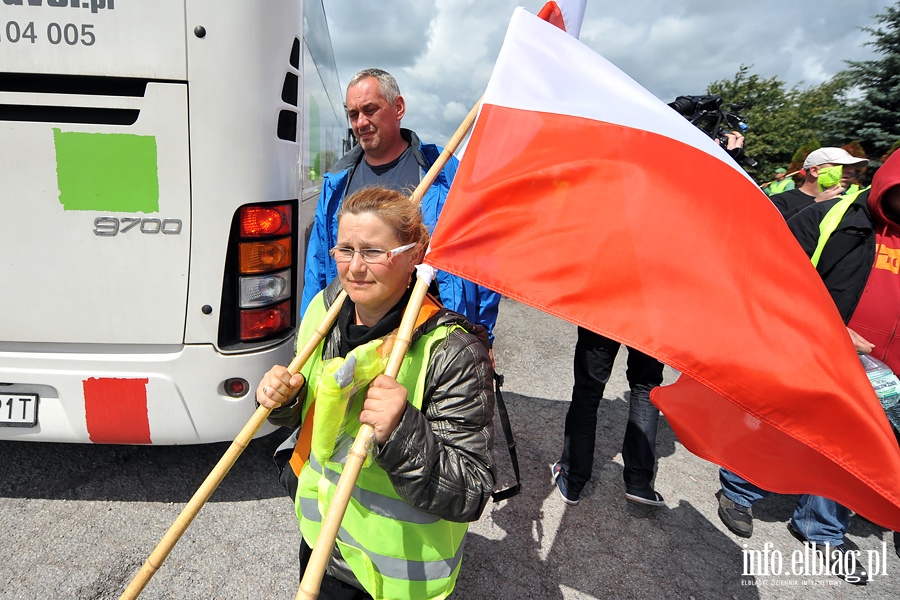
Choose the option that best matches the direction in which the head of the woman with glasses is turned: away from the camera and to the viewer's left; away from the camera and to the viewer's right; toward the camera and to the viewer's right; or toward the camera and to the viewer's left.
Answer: toward the camera and to the viewer's left

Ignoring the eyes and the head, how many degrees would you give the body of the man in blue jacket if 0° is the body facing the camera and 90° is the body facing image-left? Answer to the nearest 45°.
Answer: approximately 45°

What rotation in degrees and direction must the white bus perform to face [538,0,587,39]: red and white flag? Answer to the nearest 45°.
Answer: approximately 135° to its right

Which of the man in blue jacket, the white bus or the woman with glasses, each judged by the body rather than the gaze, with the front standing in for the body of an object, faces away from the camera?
the white bus

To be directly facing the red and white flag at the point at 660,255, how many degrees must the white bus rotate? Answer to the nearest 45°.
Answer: approximately 135° to its right

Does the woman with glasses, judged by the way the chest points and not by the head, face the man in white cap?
no

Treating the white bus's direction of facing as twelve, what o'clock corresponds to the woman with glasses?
The woman with glasses is roughly at 5 o'clock from the white bus.

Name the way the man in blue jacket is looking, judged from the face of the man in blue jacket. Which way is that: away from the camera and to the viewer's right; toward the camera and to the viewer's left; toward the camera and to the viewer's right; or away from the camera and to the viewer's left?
toward the camera and to the viewer's left

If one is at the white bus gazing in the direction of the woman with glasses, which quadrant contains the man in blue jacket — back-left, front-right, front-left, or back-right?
front-left

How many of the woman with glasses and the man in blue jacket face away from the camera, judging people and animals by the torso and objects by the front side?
0

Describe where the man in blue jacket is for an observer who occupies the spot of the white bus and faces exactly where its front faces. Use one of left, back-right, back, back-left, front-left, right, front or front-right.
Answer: right

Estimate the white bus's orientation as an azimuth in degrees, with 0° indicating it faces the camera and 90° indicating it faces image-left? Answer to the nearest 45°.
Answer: approximately 180°

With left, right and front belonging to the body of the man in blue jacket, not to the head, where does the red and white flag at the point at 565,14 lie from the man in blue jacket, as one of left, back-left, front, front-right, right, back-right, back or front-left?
left

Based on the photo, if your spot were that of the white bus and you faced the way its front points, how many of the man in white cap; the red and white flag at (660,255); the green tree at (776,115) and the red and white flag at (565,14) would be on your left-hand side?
0
